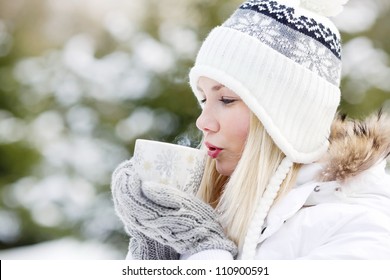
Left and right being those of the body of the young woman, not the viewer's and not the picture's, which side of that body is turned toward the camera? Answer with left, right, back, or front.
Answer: left

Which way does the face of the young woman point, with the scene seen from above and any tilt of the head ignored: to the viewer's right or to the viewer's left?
to the viewer's left
